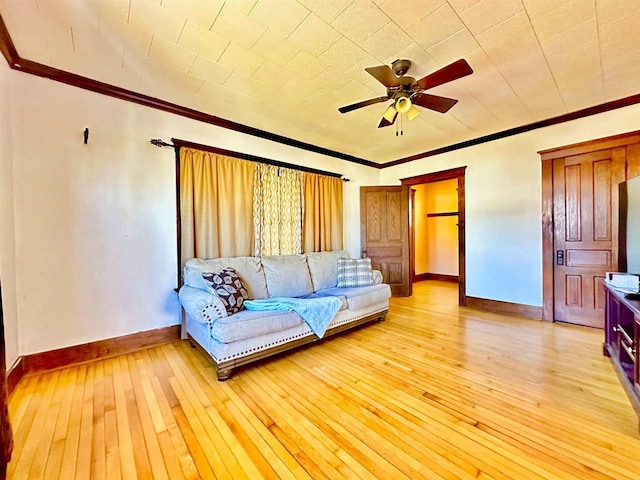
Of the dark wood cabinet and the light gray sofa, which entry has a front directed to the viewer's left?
the dark wood cabinet

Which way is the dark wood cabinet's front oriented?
to the viewer's left

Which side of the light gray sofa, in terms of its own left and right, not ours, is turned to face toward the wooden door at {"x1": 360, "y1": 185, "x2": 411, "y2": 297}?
left

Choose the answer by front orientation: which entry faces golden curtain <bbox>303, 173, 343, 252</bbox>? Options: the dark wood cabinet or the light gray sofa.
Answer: the dark wood cabinet

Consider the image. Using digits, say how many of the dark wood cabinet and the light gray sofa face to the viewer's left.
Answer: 1

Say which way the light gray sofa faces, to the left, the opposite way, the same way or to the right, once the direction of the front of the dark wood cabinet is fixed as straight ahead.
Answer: the opposite way

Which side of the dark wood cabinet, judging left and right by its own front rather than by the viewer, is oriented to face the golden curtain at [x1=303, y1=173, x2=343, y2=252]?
front

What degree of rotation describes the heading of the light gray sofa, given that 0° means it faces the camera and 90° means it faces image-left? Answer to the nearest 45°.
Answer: approximately 315°

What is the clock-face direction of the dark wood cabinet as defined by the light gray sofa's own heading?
The dark wood cabinet is roughly at 11 o'clock from the light gray sofa.

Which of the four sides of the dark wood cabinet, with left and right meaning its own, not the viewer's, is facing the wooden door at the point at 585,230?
right
